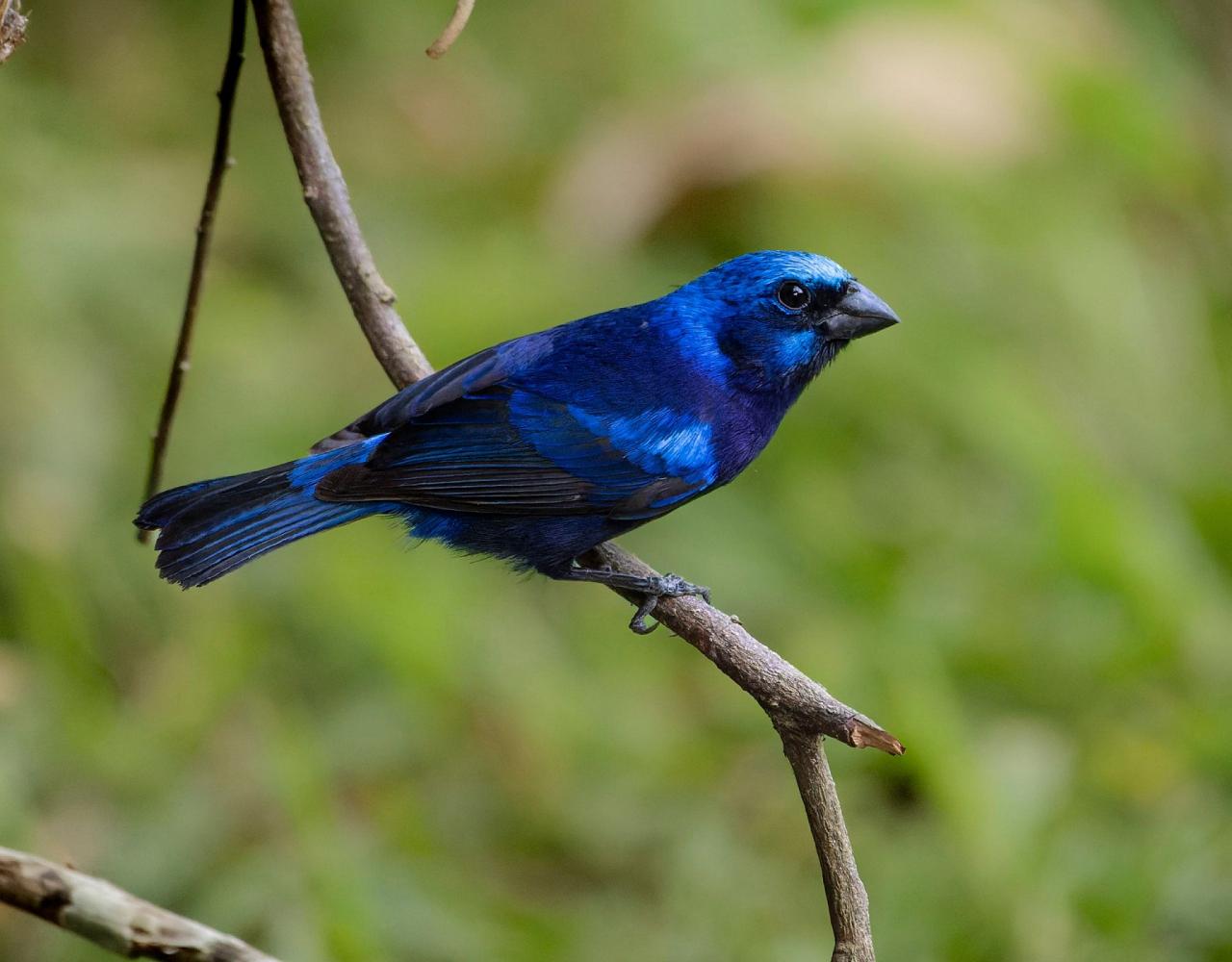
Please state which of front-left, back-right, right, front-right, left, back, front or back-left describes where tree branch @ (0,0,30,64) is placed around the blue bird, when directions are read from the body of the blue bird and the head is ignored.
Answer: back-right

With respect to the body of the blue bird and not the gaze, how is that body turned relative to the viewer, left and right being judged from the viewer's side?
facing to the right of the viewer

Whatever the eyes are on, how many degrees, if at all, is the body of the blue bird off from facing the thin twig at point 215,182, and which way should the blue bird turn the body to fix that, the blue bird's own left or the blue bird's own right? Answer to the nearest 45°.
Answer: approximately 135° to the blue bird's own right

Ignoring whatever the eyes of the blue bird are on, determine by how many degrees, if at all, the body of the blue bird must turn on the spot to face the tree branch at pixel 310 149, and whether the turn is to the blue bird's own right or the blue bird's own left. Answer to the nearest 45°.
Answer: approximately 135° to the blue bird's own right
